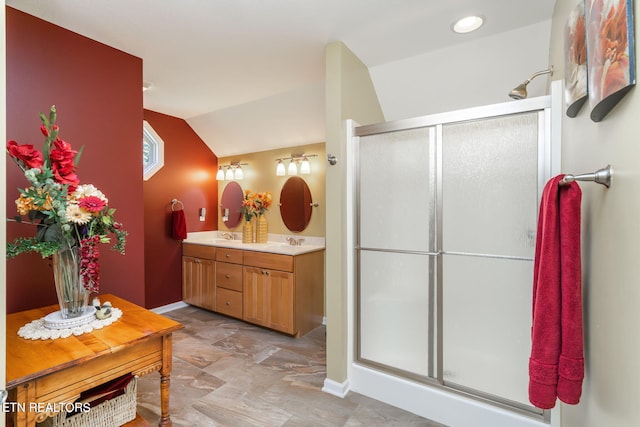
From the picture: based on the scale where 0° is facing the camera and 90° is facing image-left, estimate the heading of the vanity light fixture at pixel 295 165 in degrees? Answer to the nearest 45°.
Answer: approximately 45°

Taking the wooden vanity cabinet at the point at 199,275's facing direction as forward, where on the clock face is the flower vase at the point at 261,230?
The flower vase is roughly at 8 o'clock from the wooden vanity cabinet.

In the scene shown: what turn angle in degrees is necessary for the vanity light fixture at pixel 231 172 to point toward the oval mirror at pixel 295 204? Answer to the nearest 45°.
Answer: approximately 90° to its left
